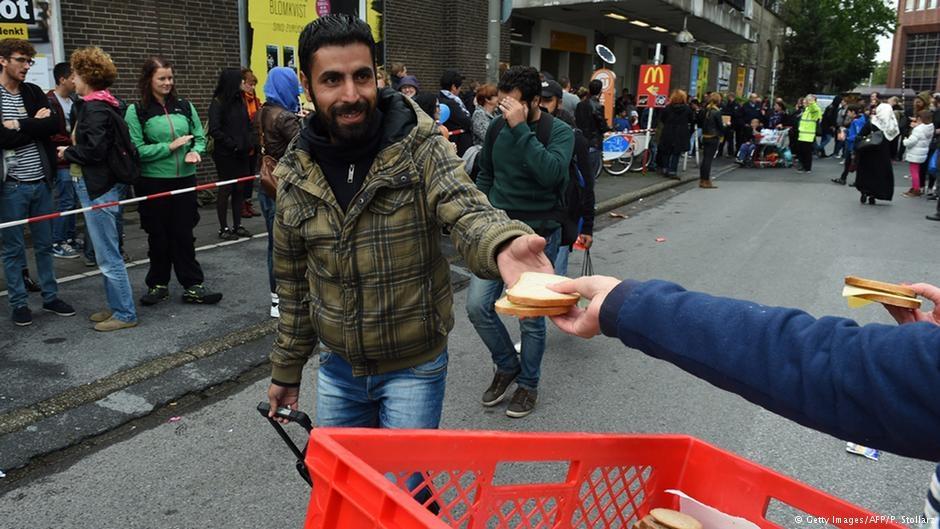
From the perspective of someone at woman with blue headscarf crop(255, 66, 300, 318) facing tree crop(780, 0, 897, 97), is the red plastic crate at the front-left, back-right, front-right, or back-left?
back-right

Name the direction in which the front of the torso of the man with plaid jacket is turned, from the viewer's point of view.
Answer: toward the camera

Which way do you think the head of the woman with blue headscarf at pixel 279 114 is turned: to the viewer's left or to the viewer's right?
to the viewer's right

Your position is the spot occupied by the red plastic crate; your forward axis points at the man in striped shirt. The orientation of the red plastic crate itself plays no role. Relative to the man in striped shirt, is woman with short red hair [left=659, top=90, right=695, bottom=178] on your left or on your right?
right

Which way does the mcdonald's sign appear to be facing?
toward the camera

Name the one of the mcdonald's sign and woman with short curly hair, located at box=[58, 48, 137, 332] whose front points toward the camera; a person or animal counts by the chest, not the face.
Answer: the mcdonald's sign

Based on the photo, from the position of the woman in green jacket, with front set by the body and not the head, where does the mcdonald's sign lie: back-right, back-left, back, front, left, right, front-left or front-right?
left

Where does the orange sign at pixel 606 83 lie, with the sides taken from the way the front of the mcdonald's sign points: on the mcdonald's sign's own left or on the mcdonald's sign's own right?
on the mcdonald's sign's own right

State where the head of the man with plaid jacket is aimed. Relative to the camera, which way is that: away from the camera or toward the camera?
toward the camera

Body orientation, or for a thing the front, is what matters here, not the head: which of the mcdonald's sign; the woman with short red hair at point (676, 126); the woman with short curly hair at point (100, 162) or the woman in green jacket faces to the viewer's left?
the woman with short curly hair at point (100, 162)

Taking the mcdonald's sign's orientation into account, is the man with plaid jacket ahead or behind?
ahead
